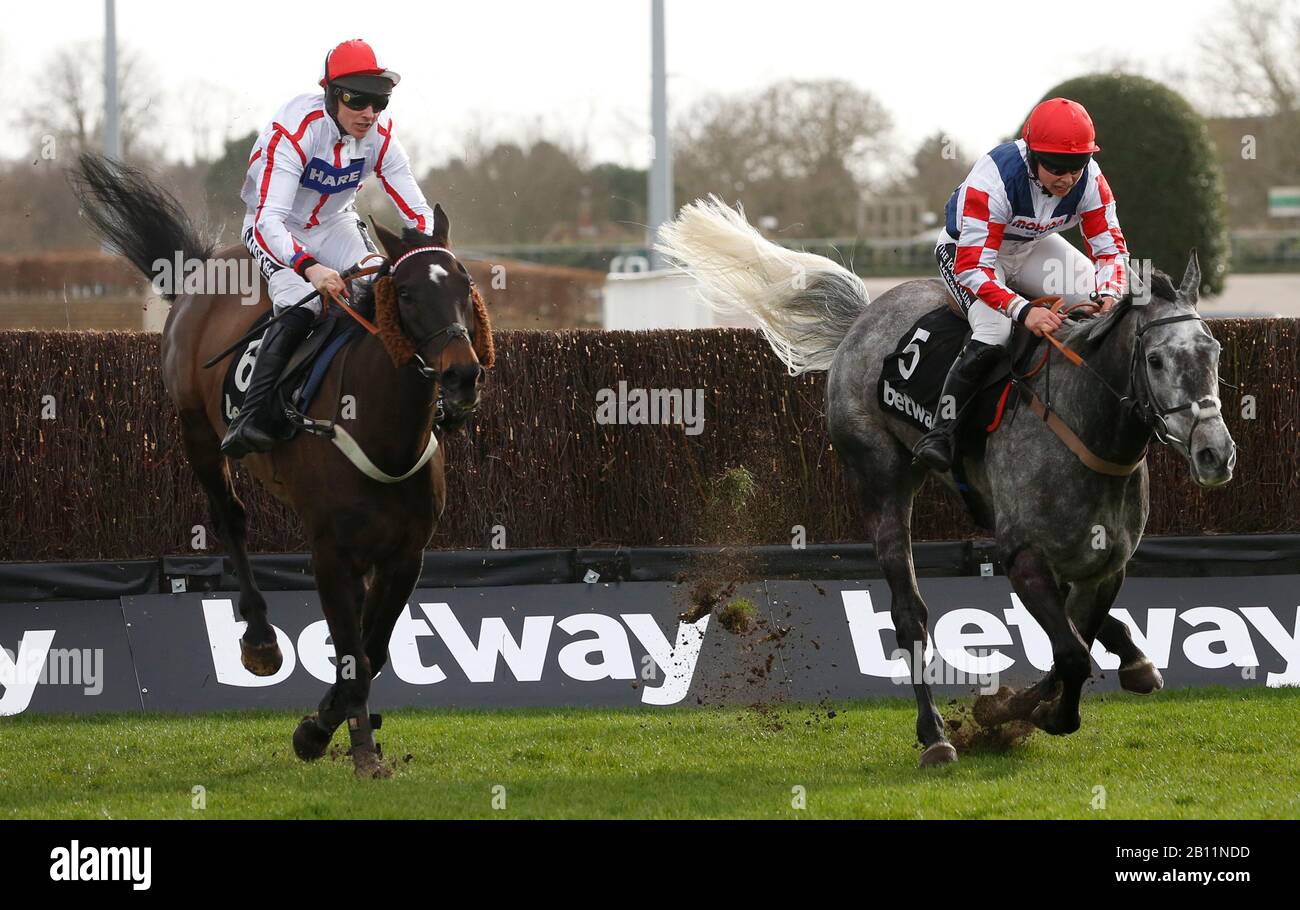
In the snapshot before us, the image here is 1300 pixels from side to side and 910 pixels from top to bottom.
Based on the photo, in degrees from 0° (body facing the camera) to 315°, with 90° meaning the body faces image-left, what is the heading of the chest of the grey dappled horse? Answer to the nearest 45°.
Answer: approximately 315°

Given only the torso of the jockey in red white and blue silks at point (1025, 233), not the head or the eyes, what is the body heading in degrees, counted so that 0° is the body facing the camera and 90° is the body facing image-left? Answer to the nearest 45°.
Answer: approximately 315°

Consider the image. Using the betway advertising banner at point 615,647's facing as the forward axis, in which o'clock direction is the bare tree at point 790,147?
The bare tree is roughly at 6 o'clock from the betway advertising banner.

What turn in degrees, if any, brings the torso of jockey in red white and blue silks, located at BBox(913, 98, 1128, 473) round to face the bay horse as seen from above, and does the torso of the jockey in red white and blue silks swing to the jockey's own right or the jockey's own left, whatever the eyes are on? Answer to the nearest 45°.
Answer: approximately 135° to the jockey's own right

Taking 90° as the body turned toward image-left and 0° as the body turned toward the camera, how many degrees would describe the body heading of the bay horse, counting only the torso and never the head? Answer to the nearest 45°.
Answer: approximately 315°

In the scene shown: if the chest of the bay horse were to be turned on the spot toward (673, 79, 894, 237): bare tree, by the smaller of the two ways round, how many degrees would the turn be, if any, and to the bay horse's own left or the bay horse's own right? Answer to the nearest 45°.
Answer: approximately 135° to the bay horse's own left

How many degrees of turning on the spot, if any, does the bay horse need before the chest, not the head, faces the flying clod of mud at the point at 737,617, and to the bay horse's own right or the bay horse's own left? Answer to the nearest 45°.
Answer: approximately 90° to the bay horse's own left

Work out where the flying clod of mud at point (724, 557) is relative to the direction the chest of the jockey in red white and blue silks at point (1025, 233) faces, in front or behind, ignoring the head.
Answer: behind

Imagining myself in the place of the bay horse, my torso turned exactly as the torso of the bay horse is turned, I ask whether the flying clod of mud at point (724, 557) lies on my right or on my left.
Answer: on my left
